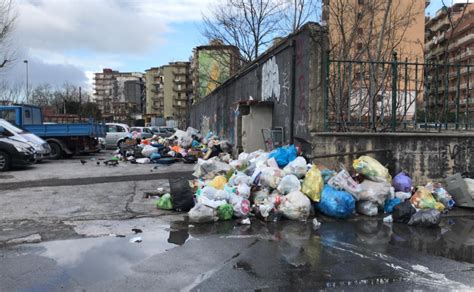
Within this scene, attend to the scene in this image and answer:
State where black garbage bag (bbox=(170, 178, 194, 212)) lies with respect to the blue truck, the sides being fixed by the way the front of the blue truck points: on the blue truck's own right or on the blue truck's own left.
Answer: on the blue truck's own left

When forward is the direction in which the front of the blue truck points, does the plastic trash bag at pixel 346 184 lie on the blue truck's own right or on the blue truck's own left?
on the blue truck's own left

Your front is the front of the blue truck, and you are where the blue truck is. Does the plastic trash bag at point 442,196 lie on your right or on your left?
on your left

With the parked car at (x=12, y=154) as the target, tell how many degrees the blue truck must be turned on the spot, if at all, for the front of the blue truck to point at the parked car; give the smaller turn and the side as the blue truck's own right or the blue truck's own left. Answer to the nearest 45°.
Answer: approximately 90° to the blue truck's own left

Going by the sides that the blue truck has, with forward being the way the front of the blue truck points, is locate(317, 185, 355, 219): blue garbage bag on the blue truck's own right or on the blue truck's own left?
on the blue truck's own left

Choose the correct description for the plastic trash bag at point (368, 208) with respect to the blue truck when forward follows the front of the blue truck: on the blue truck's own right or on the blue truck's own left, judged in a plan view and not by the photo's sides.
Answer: on the blue truck's own left

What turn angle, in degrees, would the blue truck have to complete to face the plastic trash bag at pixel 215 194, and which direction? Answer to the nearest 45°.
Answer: approximately 90° to its left

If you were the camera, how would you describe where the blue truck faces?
facing to the left of the viewer

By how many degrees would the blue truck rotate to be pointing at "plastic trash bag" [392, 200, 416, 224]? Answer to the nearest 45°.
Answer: approximately 90° to its left

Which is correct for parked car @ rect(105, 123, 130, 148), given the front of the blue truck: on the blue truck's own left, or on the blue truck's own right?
on the blue truck's own right

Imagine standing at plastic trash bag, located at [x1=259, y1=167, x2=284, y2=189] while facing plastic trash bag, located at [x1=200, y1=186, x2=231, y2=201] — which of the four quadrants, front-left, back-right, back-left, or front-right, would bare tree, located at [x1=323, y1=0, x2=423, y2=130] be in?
back-right

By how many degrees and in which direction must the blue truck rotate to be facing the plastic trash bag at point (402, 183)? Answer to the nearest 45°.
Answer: approximately 90° to its left
